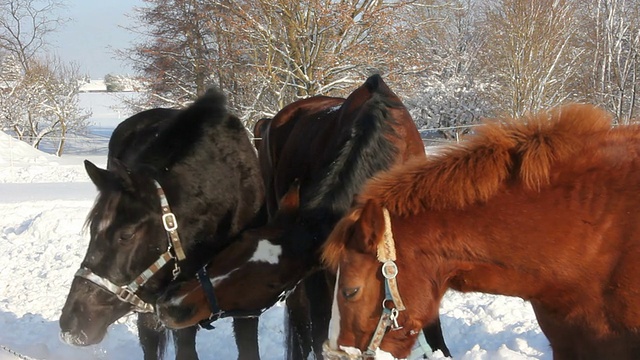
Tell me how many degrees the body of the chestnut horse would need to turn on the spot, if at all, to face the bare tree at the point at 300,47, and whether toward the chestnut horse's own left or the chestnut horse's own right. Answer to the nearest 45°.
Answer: approximately 45° to the chestnut horse's own right

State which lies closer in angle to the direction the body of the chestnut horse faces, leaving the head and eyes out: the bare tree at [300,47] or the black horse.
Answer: the black horse

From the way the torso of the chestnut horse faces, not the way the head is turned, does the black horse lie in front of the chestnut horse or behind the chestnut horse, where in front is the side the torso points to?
in front

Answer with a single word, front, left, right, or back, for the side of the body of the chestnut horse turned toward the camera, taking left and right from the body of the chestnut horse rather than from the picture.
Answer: left

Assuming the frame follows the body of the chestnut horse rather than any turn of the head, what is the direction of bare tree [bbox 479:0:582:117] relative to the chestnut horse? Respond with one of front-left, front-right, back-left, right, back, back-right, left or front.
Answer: right

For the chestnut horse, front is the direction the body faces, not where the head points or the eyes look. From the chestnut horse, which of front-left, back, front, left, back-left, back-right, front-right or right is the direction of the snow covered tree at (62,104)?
front-right

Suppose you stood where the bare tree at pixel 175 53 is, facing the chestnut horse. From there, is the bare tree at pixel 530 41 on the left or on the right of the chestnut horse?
left

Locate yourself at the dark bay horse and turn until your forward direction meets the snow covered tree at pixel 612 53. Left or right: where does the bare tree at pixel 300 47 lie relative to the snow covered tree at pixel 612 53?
left

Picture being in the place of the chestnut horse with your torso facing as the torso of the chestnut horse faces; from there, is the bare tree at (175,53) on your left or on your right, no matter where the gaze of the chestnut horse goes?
on your right

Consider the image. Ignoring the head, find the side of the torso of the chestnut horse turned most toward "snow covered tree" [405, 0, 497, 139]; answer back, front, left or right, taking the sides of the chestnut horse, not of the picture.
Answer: right
